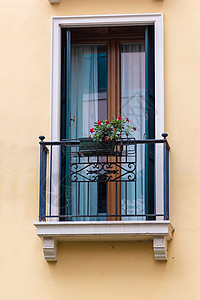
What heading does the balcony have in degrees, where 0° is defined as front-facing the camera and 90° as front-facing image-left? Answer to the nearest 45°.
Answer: approximately 0°
